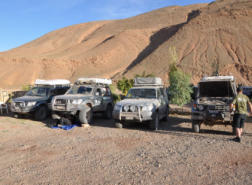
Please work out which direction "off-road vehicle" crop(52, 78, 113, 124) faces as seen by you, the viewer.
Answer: facing the viewer and to the left of the viewer

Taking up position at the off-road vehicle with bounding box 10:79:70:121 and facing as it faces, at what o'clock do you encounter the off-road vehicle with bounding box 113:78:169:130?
the off-road vehicle with bounding box 113:78:169:130 is roughly at 9 o'clock from the off-road vehicle with bounding box 10:79:70:121.

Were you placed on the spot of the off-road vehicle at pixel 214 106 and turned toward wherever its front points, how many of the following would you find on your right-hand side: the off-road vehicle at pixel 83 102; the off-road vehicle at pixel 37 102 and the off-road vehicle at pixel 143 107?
3

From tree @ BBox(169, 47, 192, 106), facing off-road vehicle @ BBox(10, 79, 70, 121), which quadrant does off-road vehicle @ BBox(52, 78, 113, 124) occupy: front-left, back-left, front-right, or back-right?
front-left

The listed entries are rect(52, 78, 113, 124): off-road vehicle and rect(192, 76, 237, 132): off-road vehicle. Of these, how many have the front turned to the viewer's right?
0

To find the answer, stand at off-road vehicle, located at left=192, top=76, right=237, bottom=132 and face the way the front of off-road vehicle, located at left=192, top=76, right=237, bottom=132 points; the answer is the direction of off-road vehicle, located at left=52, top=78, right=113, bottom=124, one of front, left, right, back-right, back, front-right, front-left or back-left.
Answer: right

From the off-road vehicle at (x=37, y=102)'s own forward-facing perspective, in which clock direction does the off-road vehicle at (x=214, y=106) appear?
the off-road vehicle at (x=214, y=106) is roughly at 9 o'clock from the off-road vehicle at (x=37, y=102).

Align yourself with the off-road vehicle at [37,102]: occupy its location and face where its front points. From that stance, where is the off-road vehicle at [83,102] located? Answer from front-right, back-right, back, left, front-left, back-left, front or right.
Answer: left

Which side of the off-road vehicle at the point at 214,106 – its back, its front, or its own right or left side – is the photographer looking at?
front

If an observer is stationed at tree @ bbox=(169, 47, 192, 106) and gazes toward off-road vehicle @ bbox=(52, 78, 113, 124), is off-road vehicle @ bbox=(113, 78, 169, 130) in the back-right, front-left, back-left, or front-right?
front-left

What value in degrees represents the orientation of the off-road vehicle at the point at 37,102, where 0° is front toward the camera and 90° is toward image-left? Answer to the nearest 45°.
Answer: approximately 45°
